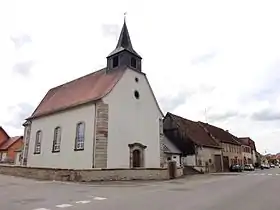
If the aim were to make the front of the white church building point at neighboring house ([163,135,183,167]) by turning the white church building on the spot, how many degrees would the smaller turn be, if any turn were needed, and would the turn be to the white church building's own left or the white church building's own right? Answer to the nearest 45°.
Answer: approximately 90° to the white church building's own left

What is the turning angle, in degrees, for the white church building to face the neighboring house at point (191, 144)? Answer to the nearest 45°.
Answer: approximately 90° to its left

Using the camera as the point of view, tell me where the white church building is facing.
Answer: facing the viewer and to the right of the viewer
